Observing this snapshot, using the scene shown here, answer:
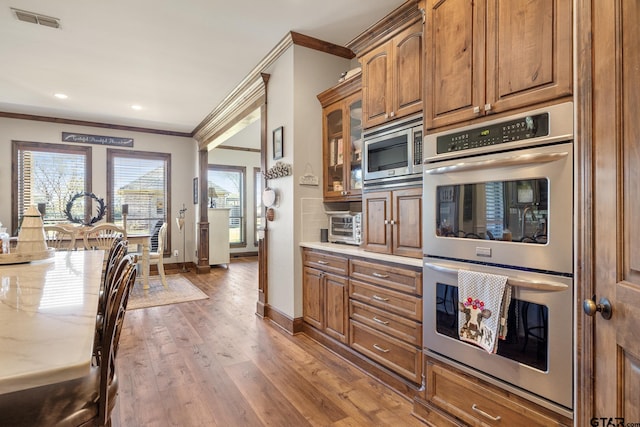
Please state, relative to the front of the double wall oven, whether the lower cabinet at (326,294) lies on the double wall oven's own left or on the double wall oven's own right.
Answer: on the double wall oven's own right

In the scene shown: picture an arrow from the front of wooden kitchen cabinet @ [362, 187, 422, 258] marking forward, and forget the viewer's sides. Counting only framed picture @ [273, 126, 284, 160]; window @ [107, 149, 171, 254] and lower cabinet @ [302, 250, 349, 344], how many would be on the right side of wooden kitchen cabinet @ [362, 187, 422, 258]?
3

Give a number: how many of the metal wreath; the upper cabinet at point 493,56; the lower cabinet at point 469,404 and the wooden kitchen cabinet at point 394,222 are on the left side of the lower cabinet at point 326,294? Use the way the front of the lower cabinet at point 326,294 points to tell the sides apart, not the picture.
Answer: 3

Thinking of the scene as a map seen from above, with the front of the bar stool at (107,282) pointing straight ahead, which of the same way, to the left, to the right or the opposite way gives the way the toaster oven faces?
the same way

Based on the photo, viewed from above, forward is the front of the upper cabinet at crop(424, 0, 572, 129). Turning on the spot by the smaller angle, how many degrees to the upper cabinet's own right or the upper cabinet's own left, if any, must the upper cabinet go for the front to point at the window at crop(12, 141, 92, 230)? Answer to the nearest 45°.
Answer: approximately 45° to the upper cabinet's own right

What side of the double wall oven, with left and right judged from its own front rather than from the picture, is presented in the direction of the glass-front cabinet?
right

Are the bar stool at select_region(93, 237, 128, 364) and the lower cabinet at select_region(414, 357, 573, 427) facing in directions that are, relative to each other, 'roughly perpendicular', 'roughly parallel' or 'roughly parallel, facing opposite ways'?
roughly parallel

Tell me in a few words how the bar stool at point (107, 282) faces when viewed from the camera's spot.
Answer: facing to the left of the viewer

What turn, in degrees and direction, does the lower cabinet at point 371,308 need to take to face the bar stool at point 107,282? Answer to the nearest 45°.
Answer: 0° — it already faces it

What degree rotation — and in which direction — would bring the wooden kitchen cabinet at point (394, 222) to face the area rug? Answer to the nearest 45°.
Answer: approximately 90° to its right

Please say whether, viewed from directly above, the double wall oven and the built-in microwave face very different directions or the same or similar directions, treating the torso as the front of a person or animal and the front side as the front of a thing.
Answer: same or similar directions

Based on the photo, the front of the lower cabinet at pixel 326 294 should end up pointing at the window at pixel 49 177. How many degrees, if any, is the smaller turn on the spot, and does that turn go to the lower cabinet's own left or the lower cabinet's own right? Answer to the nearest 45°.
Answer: approximately 90° to the lower cabinet's own right

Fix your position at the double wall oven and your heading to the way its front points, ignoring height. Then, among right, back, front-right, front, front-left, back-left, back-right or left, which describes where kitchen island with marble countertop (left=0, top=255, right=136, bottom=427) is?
front

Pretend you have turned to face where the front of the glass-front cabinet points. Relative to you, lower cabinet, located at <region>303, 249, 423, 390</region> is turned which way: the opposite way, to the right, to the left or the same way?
the same way

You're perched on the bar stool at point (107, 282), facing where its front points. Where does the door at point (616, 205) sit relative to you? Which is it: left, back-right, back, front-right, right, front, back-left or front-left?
back-left

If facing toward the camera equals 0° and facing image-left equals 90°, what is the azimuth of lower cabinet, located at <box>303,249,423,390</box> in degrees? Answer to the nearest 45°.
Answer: approximately 45°

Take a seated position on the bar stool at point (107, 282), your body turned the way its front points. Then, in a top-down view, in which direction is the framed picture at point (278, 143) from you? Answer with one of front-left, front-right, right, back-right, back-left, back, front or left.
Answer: back-right

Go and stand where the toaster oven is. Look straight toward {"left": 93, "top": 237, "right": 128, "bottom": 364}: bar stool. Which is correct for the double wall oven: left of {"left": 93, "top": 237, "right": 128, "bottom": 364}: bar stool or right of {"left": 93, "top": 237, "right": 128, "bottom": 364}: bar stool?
left

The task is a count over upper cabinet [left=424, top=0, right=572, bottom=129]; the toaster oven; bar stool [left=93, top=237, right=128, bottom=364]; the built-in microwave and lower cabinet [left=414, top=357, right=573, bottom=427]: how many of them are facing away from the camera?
0

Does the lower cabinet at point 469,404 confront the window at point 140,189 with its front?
no

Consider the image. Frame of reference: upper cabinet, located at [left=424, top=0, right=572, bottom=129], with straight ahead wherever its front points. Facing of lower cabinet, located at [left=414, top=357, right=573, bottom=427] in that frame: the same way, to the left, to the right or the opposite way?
the same way

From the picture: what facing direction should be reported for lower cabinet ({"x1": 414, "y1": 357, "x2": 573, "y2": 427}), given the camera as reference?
facing the viewer and to the left of the viewer
